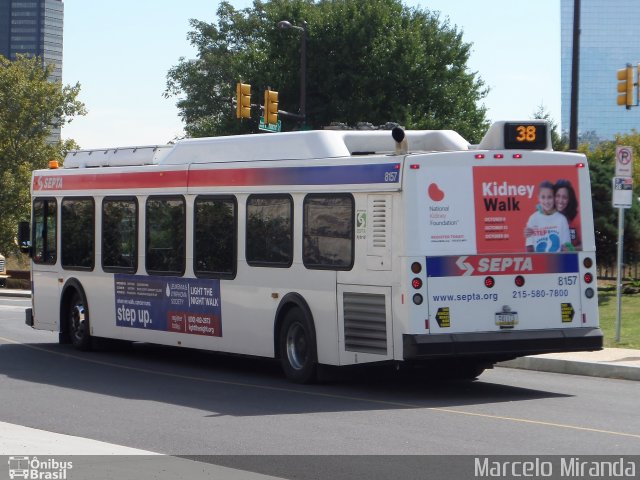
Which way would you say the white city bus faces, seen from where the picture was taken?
facing away from the viewer and to the left of the viewer

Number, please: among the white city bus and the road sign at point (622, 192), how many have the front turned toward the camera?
1

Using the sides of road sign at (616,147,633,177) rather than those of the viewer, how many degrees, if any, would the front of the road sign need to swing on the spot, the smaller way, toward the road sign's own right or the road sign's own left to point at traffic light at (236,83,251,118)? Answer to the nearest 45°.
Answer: approximately 135° to the road sign's own right

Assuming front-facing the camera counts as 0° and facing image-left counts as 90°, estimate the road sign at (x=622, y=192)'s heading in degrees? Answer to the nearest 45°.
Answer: approximately 0°

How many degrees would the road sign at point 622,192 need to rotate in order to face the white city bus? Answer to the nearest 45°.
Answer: approximately 45° to its right

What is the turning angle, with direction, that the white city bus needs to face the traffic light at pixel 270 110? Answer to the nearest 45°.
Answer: approximately 45° to its right

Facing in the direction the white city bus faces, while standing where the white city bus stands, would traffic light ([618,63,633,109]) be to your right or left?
on your right

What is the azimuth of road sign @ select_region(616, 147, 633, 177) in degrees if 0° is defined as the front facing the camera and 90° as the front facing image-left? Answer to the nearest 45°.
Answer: approximately 0°
